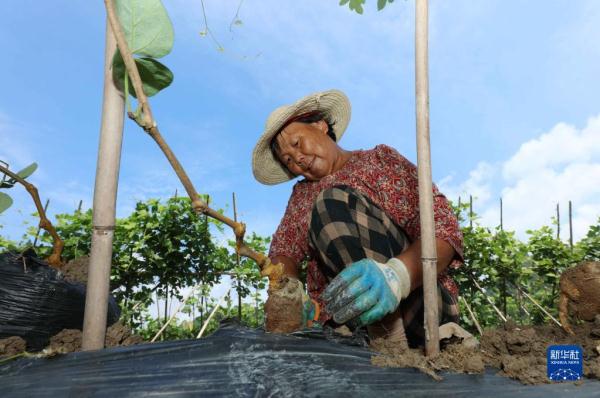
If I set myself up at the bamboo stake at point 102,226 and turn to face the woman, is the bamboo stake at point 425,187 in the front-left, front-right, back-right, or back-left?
front-right

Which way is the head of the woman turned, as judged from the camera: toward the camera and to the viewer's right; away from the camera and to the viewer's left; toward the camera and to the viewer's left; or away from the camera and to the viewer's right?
toward the camera and to the viewer's left

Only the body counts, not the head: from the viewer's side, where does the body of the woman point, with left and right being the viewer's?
facing the viewer and to the left of the viewer

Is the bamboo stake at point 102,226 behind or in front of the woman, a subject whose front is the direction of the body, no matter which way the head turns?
in front
